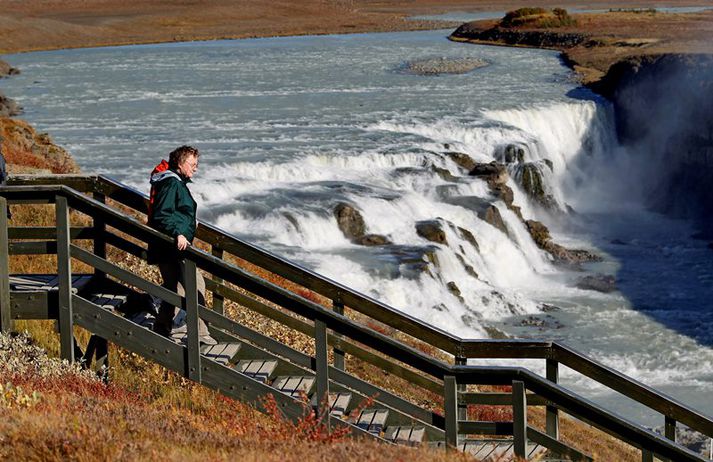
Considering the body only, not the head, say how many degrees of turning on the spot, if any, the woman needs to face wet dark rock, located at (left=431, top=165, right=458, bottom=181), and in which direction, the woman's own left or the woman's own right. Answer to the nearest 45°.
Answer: approximately 90° to the woman's own left

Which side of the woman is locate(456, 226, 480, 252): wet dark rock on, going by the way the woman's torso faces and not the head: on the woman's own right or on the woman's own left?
on the woman's own left

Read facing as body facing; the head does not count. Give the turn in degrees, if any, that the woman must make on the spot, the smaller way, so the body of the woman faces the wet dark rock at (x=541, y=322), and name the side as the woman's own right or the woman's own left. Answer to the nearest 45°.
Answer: approximately 45° to the woman's own left

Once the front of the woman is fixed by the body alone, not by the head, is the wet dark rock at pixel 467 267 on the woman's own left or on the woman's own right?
on the woman's own left

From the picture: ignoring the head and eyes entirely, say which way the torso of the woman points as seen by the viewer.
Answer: to the viewer's right

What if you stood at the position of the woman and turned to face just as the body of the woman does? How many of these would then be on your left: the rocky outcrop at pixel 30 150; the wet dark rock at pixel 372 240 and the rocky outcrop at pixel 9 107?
3

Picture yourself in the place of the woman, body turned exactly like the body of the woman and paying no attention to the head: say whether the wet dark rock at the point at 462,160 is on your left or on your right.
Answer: on your left

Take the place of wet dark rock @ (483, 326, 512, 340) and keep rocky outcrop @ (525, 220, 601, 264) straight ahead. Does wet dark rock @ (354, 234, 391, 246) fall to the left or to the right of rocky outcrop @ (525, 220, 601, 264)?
left

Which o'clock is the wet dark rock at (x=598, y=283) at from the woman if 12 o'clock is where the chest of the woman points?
The wet dark rock is roughly at 10 o'clock from the woman.

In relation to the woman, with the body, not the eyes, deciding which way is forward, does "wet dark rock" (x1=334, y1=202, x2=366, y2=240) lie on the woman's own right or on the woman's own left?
on the woman's own left

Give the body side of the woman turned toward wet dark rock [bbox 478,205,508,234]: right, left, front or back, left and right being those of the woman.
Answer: left
